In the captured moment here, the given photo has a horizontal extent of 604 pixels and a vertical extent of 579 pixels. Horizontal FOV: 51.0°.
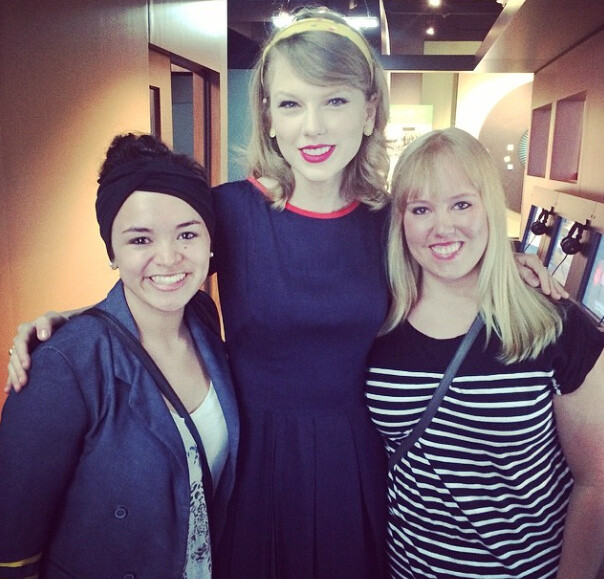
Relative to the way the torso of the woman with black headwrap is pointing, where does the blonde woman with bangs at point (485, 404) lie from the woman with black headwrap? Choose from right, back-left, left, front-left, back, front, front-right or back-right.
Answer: front-left

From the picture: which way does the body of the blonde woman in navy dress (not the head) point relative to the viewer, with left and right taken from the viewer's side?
facing the viewer

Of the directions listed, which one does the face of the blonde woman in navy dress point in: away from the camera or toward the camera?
toward the camera
